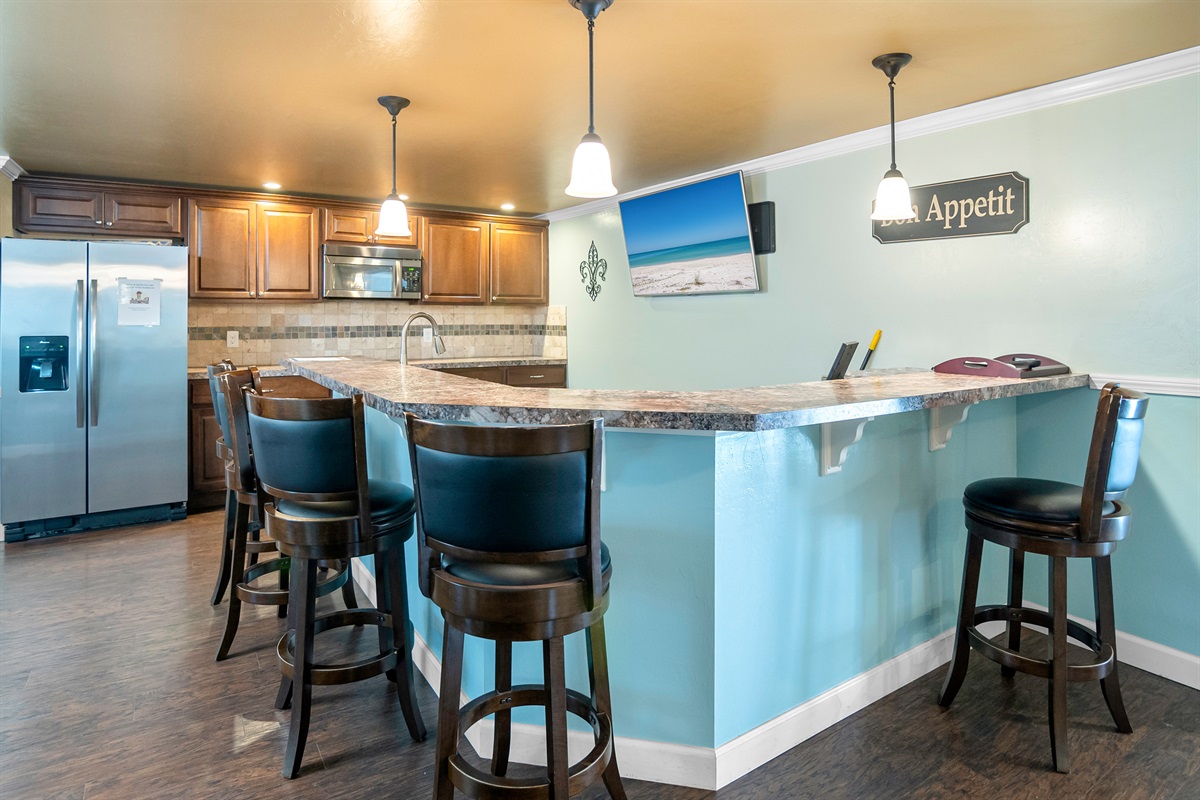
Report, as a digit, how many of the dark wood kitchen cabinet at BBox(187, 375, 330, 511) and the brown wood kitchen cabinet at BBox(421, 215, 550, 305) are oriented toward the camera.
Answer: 2

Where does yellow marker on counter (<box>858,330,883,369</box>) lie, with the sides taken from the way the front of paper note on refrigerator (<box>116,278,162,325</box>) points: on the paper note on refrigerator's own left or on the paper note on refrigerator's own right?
on the paper note on refrigerator's own left

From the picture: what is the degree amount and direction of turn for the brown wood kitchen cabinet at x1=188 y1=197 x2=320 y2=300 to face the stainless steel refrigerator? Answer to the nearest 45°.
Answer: approximately 45° to its right

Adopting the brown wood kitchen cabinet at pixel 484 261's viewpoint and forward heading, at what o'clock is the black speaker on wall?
The black speaker on wall is roughly at 11 o'clock from the brown wood kitchen cabinet.
